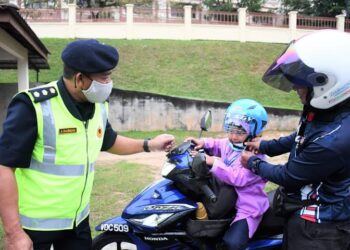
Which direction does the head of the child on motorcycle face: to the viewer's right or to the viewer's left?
to the viewer's left

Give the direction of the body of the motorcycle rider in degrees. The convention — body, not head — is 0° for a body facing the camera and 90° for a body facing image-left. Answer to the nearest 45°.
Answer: approximately 90°

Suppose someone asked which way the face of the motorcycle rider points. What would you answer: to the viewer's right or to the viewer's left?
to the viewer's left

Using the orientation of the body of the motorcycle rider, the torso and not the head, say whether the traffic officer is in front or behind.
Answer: in front

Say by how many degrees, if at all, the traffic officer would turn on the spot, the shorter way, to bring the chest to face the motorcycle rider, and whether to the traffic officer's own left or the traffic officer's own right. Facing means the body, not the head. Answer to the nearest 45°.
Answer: approximately 45° to the traffic officer's own left

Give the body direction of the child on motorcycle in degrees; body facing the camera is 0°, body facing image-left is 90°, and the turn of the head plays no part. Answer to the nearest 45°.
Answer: approximately 45°

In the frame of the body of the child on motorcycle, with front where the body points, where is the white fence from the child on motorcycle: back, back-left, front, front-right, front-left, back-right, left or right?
back-right

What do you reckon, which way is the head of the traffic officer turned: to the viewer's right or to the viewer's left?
to the viewer's right

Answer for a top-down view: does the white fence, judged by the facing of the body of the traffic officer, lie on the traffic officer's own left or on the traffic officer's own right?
on the traffic officer's own left

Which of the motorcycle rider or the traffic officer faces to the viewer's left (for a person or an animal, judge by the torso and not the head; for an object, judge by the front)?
the motorcycle rider

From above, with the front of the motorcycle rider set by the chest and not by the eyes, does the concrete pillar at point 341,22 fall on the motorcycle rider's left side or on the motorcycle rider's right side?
on the motorcycle rider's right side

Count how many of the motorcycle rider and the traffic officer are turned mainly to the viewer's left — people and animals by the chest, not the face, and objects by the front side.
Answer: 1
